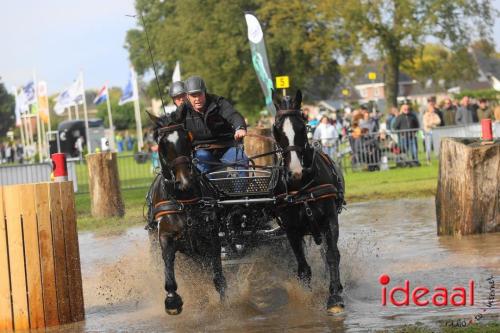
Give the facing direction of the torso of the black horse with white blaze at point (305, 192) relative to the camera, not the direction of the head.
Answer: toward the camera

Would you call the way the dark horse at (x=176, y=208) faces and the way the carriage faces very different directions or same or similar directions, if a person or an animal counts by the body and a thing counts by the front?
same or similar directions

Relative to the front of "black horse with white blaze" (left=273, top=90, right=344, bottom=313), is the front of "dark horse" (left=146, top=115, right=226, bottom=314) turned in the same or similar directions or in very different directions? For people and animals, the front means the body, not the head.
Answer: same or similar directions

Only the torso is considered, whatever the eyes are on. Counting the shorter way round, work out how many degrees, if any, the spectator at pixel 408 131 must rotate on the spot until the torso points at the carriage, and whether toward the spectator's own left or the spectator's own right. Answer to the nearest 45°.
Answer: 0° — they already face it

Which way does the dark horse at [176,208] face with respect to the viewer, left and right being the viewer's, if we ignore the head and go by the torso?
facing the viewer

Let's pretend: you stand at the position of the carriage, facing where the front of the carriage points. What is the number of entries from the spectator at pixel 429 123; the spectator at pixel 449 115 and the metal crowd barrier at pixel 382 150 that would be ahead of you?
0

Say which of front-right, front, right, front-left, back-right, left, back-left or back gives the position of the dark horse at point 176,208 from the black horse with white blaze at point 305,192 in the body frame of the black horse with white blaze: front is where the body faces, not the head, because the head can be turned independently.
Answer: right

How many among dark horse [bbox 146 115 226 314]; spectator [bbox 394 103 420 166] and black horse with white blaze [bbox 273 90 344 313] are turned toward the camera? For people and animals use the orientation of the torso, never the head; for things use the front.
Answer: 3

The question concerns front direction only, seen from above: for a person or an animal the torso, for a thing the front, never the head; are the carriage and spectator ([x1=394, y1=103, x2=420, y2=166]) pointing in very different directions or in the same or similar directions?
same or similar directions

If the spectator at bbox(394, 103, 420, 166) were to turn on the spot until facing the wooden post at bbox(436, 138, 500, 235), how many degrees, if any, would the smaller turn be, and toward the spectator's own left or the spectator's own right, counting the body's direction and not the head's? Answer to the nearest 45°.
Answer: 0° — they already face it

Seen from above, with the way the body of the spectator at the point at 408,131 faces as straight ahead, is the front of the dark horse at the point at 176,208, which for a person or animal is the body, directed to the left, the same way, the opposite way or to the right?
the same way

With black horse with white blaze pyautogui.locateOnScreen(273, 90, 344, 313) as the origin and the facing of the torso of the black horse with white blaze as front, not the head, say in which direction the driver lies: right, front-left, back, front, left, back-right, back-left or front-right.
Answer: back-right

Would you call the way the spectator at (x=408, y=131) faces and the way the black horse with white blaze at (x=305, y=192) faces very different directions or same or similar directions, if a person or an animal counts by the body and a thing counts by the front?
same or similar directions

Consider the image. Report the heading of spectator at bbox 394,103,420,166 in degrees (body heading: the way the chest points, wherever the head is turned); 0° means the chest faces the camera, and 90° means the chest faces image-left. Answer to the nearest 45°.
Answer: approximately 0°
